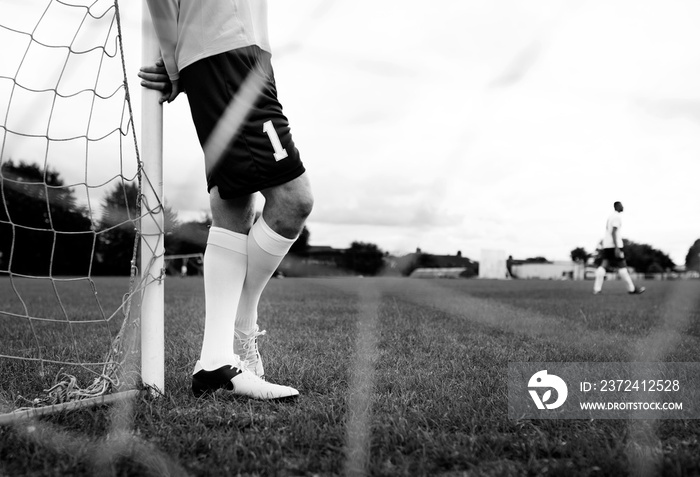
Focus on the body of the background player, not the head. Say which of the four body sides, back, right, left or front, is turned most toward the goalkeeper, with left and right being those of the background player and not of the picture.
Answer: right

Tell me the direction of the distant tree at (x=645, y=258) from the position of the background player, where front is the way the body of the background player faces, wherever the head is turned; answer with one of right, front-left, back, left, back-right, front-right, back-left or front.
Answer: left

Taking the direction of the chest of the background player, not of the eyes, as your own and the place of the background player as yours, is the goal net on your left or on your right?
on your right

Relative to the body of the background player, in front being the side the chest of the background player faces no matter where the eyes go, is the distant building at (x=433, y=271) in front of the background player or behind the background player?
behind

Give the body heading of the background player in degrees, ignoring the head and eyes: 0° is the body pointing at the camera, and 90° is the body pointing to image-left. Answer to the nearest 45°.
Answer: approximately 270°

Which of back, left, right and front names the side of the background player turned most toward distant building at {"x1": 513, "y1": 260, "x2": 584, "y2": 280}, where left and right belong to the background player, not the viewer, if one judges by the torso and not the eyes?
left
